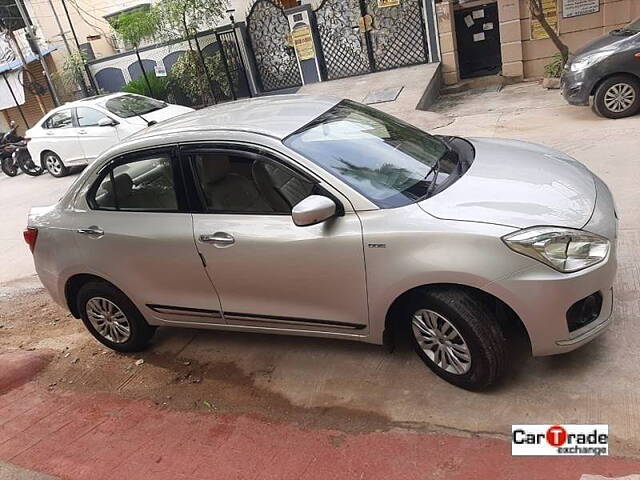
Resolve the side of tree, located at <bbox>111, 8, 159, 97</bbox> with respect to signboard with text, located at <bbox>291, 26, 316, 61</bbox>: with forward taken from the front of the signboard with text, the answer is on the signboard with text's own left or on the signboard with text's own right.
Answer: on the signboard with text's own right

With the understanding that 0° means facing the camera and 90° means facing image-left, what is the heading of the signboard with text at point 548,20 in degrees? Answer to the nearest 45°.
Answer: approximately 0°

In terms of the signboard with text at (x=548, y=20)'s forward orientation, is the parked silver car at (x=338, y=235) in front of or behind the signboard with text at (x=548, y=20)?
in front

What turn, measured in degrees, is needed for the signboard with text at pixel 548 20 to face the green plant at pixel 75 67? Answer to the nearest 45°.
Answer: approximately 90° to its right

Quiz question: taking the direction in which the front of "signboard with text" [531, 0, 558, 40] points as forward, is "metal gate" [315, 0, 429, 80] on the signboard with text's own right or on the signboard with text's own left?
on the signboard with text's own right

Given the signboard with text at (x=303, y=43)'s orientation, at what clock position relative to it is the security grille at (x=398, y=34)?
The security grille is roughly at 10 o'clock from the signboard with text.

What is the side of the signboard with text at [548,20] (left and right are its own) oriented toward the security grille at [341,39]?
right

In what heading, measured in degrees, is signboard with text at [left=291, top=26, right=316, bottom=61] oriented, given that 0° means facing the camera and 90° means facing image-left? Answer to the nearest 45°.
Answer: approximately 0°

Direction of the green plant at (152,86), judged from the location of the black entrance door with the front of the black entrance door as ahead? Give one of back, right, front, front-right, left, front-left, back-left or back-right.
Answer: right

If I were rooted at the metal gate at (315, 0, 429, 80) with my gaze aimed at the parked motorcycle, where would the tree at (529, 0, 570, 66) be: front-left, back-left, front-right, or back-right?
back-left

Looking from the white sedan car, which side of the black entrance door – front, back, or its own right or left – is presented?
right

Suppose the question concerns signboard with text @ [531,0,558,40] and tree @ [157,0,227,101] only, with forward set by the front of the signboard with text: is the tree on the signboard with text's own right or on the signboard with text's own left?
on the signboard with text's own right
